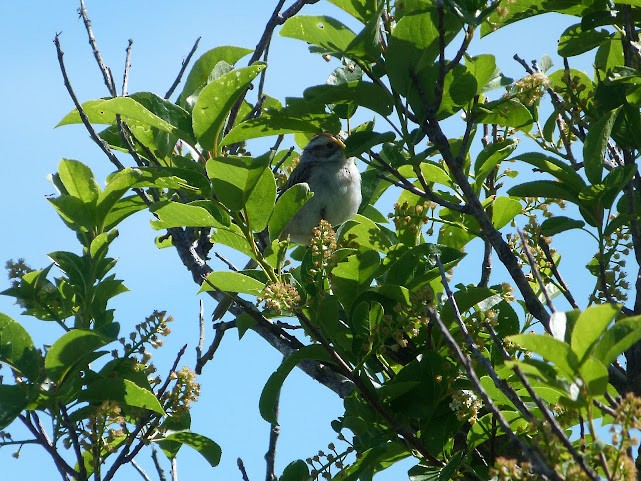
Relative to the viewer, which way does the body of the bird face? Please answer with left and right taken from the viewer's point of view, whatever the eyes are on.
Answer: facing the viewer and to the right of the viewer
